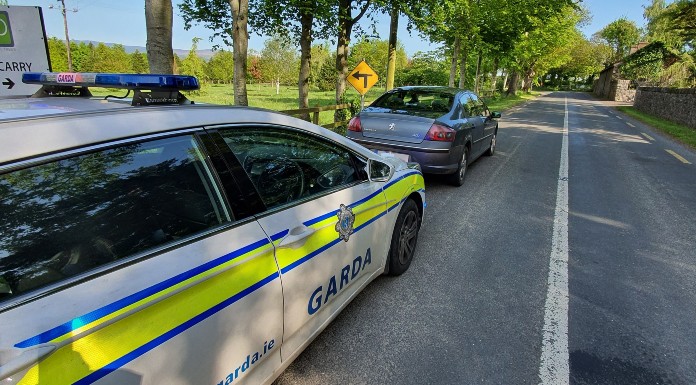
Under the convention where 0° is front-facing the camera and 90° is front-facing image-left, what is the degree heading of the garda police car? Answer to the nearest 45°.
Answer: approximately 225°

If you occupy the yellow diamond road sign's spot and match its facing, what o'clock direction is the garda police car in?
The garda police car is roughly at 12 o'clock from the yellow diamond road sign.

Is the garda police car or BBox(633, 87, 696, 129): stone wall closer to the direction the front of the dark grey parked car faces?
the stone wall

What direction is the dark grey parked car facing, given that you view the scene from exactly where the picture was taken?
facing away from the viewer and to the right of the viewer

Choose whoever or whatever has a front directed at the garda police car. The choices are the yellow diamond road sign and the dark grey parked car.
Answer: the yellow diamond road sign

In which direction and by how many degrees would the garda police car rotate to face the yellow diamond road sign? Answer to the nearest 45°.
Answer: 0° — it already faces it

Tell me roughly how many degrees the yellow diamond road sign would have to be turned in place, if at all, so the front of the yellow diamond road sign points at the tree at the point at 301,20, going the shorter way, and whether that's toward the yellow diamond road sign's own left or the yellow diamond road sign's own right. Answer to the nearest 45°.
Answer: approximately 135° to the yellow diamond road sign's own right

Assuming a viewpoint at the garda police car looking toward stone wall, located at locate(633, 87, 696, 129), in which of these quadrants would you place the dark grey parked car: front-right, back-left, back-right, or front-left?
front-left

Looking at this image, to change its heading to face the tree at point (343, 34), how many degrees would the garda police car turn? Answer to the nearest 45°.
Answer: approximately 45° to its left

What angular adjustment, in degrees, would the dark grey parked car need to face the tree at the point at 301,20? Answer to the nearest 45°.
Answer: approximately 90° to its left

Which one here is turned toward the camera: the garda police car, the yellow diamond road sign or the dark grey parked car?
the yellow diamond road sign

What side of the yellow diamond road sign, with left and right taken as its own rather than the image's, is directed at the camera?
front

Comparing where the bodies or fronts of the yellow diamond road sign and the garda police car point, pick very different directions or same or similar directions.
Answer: very different directions

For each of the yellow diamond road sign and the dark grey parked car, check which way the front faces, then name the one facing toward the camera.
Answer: the yellow diamond road sign

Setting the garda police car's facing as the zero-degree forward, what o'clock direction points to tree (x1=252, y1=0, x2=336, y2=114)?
The tree is roughly at 11 o'clock from the garda police car.

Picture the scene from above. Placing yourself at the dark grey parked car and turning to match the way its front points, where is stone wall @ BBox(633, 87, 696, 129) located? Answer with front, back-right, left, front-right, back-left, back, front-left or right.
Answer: front

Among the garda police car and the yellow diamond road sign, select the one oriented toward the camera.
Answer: the yellow diamond road sign

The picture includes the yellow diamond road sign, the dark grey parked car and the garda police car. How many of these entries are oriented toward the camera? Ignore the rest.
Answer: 1
